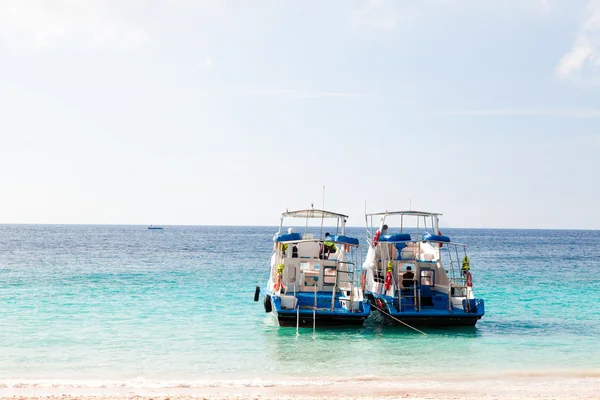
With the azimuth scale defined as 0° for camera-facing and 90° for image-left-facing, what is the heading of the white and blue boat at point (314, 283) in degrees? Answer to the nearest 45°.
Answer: approximately 180°

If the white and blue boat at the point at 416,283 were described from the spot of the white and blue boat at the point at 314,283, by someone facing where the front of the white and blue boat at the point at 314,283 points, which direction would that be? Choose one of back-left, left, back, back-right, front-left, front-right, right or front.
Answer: right

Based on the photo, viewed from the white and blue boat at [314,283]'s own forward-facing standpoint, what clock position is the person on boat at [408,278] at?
The person on boat is roughly at 3 o'clock from the white and blue boat.

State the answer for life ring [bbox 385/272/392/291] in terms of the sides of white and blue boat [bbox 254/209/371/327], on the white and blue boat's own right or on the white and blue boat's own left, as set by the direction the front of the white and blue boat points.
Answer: on the white and blue boat's own right
